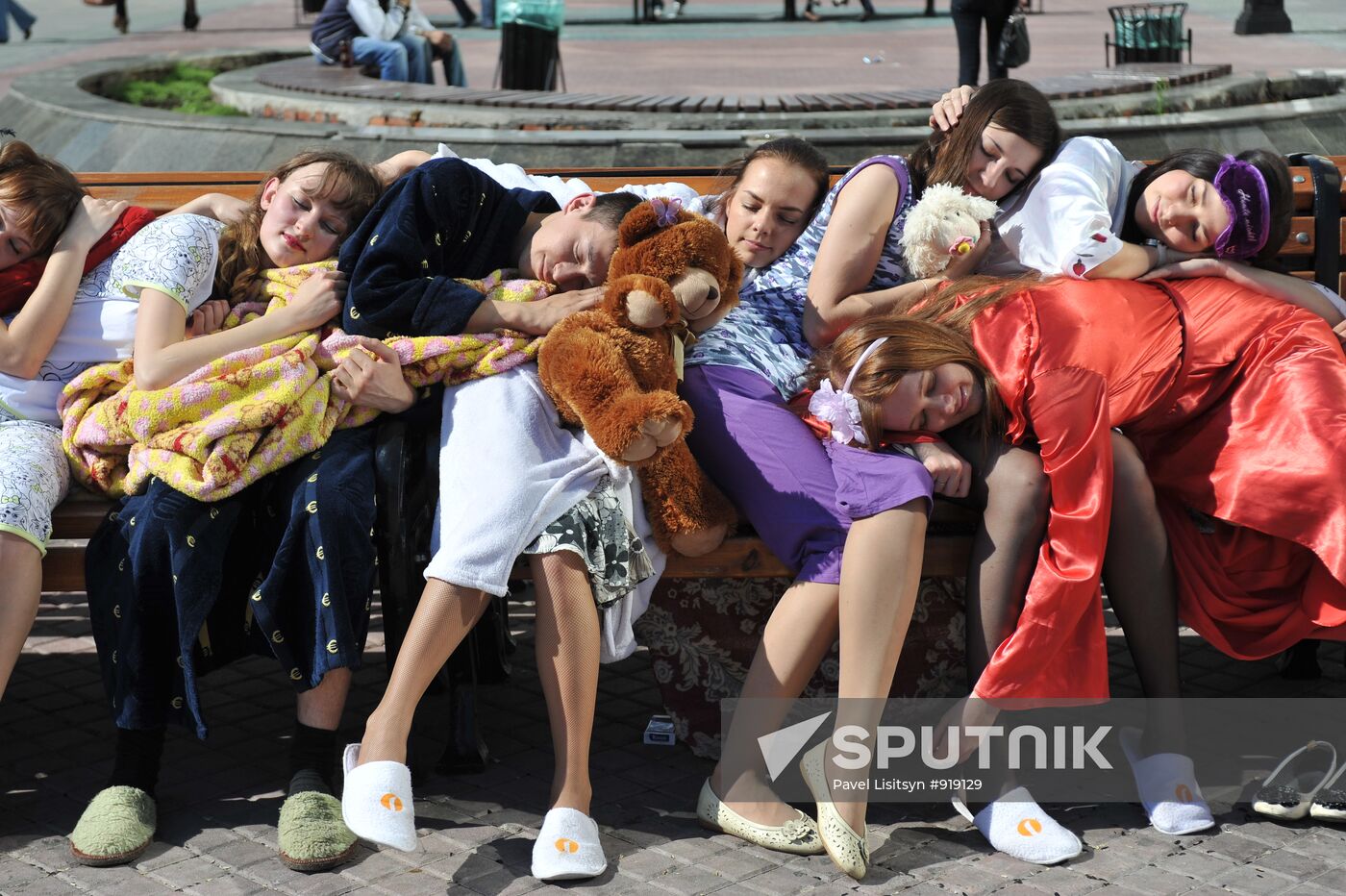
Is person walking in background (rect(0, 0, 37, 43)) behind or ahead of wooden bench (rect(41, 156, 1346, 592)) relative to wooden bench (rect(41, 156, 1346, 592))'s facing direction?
behind

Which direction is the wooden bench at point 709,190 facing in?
toward the camera

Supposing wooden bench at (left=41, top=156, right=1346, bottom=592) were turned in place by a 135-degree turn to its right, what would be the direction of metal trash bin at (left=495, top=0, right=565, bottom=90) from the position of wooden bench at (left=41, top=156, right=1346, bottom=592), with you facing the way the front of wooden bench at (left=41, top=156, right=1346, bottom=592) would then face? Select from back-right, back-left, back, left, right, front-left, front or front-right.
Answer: front-right

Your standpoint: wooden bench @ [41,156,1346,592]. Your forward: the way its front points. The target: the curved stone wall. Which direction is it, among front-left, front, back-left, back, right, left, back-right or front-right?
back
